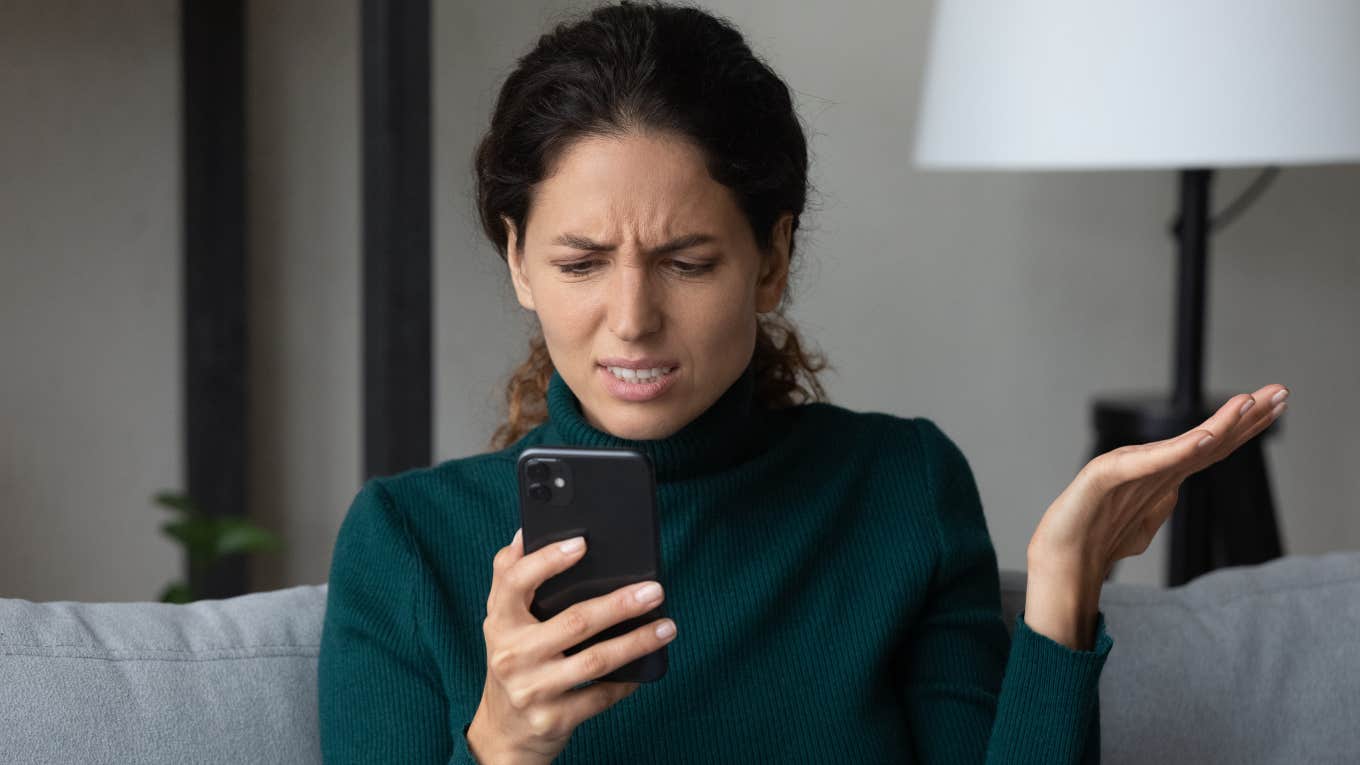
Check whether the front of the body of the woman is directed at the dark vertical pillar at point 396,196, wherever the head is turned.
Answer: no

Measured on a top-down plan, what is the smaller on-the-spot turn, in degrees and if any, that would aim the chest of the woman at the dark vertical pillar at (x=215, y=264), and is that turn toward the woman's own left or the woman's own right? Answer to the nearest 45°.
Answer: approximately 135° to the woman's own right

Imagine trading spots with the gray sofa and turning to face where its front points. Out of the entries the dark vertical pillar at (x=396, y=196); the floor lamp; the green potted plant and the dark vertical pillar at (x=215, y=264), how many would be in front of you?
0

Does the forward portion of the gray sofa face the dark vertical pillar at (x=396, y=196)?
no

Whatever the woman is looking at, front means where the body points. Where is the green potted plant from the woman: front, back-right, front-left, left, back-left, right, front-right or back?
back-right

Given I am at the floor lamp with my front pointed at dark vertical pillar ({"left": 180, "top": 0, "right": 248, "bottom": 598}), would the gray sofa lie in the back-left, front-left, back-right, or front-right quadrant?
front-left

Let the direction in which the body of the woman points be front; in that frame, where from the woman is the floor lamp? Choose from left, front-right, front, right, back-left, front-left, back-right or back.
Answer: back-left

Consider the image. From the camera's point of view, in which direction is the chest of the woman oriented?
toward the camera
